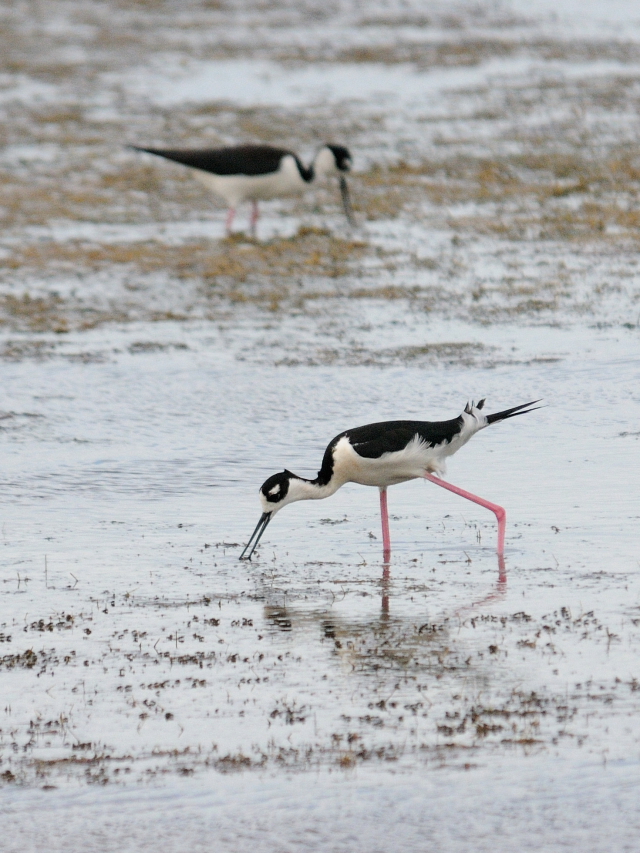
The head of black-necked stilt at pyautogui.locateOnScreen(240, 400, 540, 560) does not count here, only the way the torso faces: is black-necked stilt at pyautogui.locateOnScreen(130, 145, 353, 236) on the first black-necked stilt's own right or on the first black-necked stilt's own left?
on the first black-necked stilt's own right

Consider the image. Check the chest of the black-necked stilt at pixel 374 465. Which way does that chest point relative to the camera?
to the viewer's left

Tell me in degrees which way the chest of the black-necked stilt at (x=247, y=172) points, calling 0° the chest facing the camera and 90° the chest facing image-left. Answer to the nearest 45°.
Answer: approximately 270°

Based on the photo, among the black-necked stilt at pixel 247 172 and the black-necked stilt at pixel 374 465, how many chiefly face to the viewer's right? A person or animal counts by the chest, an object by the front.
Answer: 1

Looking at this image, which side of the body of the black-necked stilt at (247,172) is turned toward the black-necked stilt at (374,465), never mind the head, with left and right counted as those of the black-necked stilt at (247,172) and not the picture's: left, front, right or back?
right

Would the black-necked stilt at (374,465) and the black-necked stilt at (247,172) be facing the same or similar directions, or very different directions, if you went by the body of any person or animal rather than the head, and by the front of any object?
very different directions
